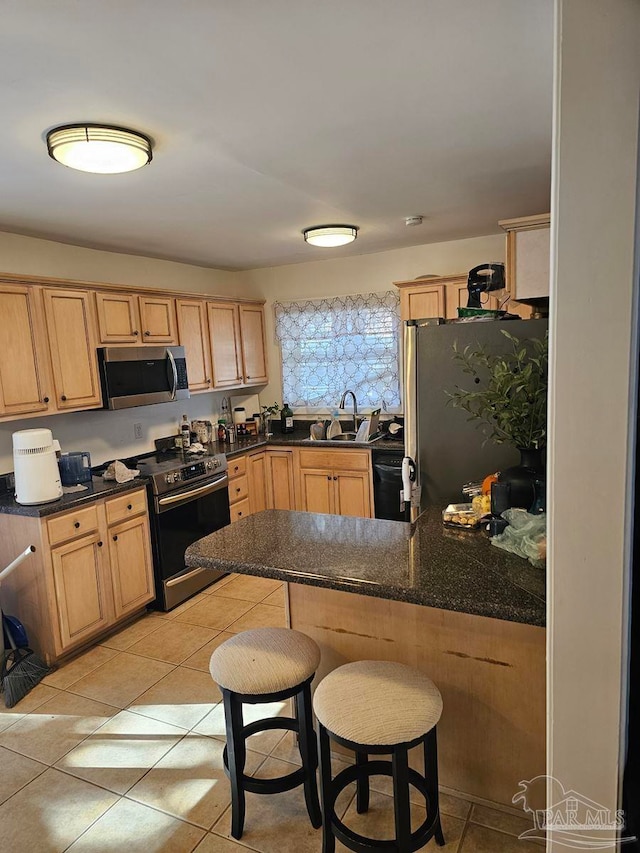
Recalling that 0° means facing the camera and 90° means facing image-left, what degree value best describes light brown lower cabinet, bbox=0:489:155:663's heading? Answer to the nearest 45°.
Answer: approximately 315°

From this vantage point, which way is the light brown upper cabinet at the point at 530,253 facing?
to the viewer's left

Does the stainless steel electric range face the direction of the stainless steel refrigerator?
yes

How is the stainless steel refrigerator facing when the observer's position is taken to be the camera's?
facing to the left of the viewer

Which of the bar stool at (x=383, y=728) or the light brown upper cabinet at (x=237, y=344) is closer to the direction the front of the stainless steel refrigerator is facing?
the light brown upper cabinet
